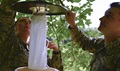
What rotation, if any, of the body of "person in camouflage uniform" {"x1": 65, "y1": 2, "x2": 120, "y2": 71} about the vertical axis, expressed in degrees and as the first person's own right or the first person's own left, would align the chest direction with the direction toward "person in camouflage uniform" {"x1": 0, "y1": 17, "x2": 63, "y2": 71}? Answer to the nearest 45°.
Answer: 0° — they already face them

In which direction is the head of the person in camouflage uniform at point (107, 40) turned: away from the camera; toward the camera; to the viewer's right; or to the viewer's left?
to the viewer's left

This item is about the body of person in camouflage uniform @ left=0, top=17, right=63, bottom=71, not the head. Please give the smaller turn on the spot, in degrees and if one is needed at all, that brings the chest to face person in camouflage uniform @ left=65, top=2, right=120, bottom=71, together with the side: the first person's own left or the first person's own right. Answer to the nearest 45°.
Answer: approximately 45° to the first person's own left

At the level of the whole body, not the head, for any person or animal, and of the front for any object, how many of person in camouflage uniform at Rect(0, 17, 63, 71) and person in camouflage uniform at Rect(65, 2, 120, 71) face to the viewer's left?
1

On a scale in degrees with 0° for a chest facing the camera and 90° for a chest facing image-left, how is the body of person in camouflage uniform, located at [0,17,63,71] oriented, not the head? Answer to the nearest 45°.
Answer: approximately 315°

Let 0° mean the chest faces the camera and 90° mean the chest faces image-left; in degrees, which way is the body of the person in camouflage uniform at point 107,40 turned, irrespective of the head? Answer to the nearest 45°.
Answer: approximately 90°
